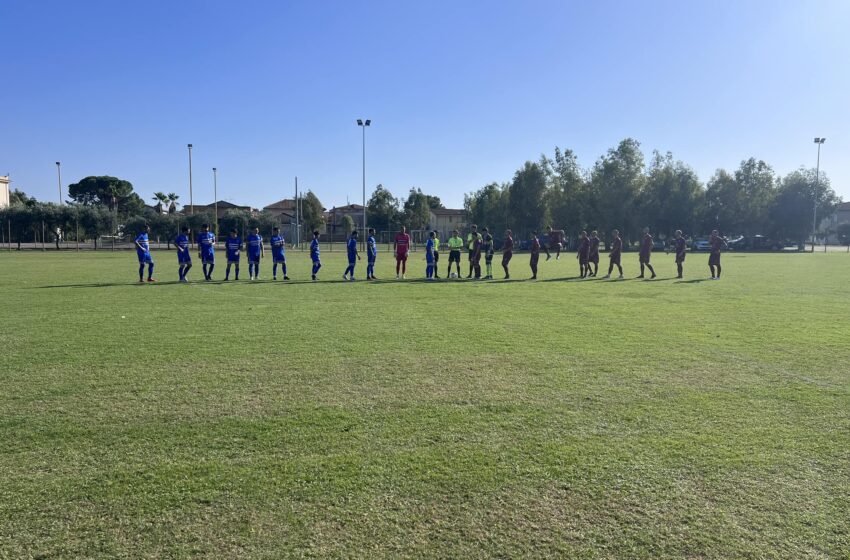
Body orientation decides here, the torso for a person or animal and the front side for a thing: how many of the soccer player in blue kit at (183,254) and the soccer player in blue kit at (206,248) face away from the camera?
0

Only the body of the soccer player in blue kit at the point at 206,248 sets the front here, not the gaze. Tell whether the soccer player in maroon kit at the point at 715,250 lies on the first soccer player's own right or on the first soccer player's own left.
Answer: on the first soccer player's own left

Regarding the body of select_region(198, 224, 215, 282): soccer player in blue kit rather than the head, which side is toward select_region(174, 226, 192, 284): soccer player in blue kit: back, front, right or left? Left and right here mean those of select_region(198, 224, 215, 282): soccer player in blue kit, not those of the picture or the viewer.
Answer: right

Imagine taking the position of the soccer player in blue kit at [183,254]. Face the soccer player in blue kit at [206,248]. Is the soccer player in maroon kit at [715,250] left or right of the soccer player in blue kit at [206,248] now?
right

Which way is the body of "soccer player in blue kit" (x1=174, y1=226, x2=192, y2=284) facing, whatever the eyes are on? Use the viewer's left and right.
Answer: facing the viewer and to the right of the viewer

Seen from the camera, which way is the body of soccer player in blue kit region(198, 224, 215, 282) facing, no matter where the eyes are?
toward the camera

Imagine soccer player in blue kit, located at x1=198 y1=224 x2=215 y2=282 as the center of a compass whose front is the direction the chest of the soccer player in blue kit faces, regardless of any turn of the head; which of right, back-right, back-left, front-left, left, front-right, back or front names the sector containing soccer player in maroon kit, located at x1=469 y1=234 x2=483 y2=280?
left

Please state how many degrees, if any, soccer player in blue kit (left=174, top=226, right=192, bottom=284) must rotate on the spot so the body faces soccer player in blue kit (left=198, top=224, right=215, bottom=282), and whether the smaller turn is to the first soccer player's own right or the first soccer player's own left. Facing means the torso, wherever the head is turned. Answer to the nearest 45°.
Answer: approximately 45° to the first soccer player's own left

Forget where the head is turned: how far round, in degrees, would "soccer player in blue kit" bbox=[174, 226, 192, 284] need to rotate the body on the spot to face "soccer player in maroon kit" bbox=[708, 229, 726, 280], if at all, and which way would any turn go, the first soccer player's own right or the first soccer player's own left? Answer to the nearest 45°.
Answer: approximately 45° to the first soccer player's own left
